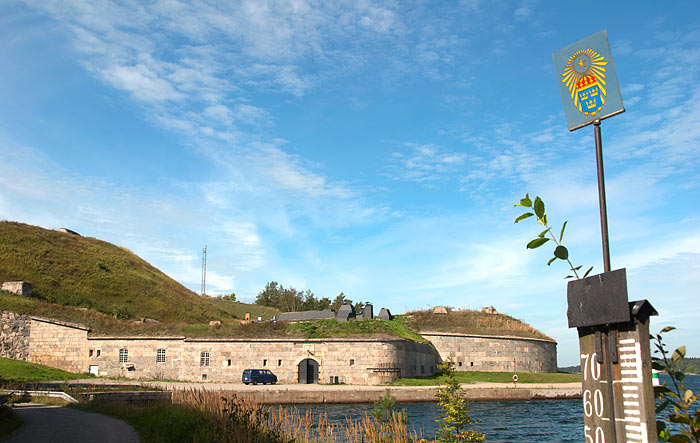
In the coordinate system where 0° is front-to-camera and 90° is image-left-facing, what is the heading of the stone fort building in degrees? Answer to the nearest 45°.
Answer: approximately 0°

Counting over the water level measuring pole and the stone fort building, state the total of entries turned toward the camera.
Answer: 2

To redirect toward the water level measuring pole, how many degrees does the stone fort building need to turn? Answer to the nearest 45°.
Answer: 0° — it already faces it

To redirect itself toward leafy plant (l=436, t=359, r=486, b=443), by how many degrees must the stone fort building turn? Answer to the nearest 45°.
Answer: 0° — it already faces it

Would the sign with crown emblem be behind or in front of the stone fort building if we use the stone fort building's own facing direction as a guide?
in front

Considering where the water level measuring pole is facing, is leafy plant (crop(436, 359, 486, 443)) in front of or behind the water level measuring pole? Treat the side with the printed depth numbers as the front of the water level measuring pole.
behind

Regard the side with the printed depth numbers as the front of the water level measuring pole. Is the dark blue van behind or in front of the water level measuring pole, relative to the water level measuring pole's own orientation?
behind
